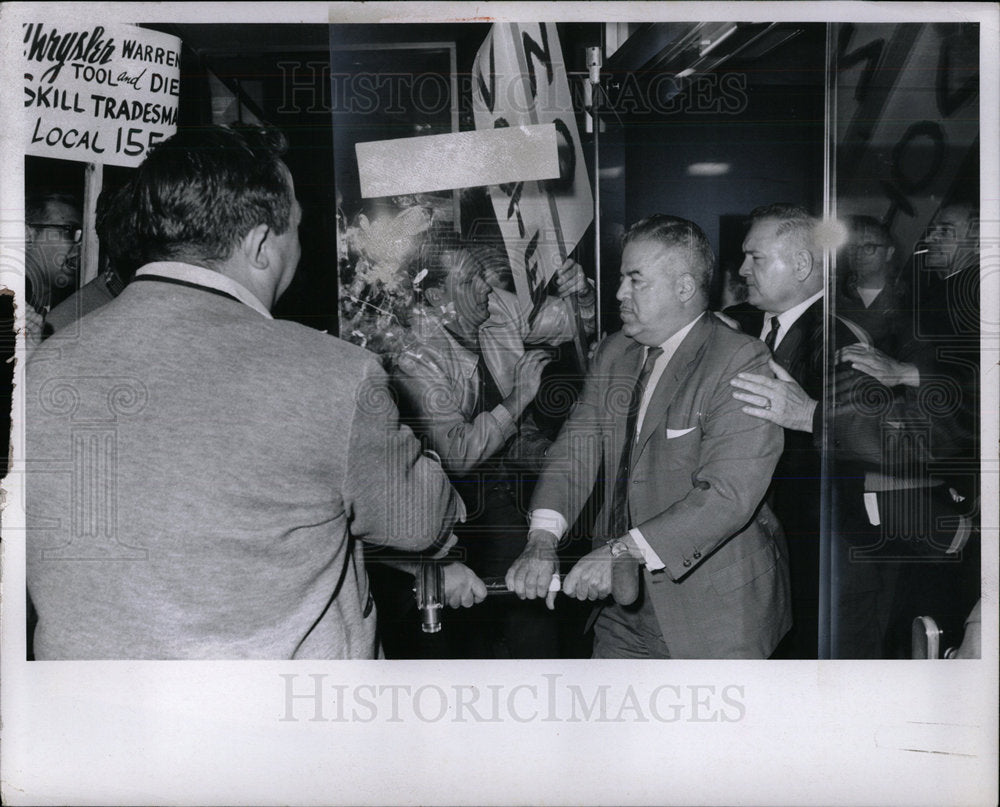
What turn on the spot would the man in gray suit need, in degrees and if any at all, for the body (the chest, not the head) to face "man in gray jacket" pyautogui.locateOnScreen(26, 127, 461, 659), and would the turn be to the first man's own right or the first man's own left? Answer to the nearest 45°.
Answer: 0° — they already face them

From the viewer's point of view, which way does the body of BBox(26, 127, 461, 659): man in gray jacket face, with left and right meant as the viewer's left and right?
facing away from the viewer and to the right of the viewer

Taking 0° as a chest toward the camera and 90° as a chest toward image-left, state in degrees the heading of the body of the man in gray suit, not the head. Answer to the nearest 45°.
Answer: approximately 45°

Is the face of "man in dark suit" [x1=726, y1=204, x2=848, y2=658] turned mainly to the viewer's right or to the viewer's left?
to the viewer's left

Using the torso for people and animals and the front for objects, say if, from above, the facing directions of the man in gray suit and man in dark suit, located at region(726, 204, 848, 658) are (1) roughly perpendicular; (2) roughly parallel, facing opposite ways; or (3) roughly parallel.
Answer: roughly parallel

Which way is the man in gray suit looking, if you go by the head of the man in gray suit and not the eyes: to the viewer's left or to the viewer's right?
to the viewer's left

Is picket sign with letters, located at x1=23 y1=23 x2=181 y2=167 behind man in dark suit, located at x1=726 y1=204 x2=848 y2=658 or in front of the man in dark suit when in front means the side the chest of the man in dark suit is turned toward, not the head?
in front

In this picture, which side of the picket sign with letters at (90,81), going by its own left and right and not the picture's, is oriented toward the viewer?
front

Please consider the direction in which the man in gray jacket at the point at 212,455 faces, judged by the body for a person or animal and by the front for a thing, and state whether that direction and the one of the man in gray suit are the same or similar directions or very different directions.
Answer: very different directions

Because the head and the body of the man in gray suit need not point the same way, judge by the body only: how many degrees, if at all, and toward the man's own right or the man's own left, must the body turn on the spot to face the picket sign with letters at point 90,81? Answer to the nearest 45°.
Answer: approximately 45° to the man's own right

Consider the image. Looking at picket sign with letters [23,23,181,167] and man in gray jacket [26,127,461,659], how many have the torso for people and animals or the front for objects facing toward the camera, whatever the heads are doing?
1

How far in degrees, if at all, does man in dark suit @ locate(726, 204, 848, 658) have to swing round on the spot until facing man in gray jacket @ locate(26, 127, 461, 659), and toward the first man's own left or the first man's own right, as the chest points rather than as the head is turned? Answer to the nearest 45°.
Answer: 0° — they already face them

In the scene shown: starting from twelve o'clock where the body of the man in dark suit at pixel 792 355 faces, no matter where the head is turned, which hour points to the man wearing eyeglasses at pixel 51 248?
The man wearing eyeglasses is roughly at 1 o'clock from the man in dark suit.

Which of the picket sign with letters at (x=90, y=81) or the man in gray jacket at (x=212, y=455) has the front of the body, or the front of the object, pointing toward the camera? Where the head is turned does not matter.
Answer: the picket sign with letters
